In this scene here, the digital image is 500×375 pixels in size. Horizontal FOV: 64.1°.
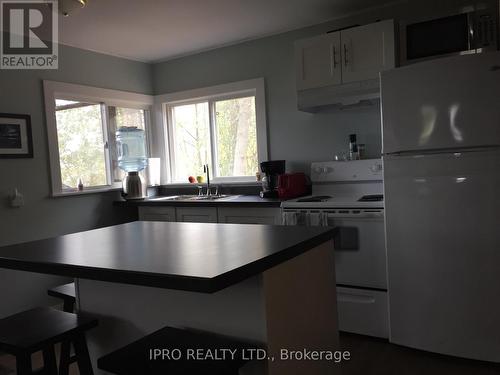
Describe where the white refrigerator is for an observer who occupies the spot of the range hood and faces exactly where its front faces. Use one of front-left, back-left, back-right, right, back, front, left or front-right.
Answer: front-left

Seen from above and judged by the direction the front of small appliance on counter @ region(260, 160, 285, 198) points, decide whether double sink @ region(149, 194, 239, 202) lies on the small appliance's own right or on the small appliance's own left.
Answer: on the small appliance's own right

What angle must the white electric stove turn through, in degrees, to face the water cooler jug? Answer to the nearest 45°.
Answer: approximately 135° to its right

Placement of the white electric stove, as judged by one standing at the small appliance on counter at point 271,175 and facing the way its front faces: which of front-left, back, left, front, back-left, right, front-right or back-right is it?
left

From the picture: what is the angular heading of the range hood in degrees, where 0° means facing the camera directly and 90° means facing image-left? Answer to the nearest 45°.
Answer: approximately 0°

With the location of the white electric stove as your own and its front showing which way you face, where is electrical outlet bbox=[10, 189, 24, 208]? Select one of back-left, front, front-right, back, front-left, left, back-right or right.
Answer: right

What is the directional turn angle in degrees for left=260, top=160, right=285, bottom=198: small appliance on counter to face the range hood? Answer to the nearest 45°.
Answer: approximately 90° to its left

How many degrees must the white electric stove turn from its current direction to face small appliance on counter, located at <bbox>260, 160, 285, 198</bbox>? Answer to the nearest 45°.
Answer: approximately 135° to its right

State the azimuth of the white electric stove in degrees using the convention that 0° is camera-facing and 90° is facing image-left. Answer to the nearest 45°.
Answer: approximately 0°

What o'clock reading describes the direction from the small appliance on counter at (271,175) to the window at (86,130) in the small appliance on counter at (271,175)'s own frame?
The window is roughly at 2 o'clock from the small appliance on counter.

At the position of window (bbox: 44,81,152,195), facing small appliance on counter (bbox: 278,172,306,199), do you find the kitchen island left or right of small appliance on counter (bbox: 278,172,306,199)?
right

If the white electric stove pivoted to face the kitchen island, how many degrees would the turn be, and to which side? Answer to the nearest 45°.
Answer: approximately 45° to its right

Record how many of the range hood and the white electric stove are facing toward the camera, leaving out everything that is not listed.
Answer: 2
